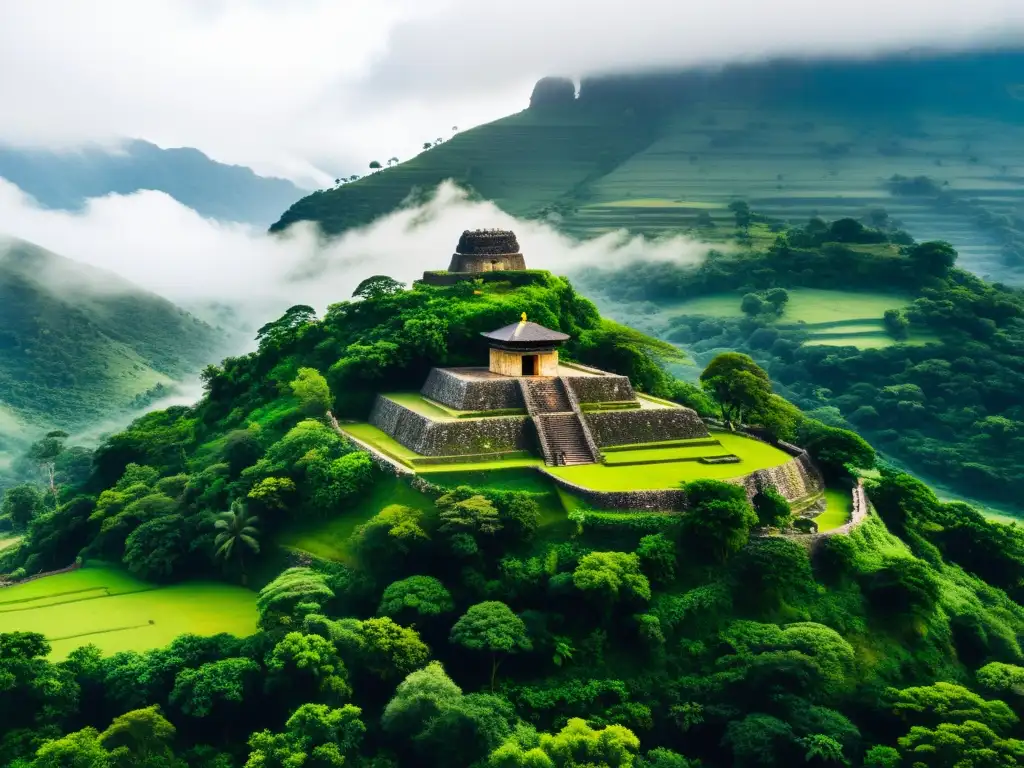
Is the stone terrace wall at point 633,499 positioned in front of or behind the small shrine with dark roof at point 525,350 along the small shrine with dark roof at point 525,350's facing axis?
in front

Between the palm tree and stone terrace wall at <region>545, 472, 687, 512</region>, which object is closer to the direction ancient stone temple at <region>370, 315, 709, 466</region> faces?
the stone terrace wall

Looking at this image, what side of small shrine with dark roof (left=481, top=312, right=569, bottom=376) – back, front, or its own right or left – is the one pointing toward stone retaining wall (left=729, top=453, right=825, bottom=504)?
left

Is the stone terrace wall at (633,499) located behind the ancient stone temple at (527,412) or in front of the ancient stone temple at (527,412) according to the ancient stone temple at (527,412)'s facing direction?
in front

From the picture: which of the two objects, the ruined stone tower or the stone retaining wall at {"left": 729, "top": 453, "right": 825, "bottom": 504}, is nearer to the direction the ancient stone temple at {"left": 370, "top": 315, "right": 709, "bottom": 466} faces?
the stone retaining wall

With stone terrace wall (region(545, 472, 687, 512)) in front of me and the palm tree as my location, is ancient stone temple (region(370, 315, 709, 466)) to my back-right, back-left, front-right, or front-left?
front-left

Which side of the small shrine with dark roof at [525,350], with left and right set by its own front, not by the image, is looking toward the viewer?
front

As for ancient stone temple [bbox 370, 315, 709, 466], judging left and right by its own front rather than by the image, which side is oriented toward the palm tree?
right

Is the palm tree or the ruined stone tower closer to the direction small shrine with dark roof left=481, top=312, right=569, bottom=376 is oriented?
the palm tree

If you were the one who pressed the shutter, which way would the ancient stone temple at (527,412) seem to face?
facing the viewer

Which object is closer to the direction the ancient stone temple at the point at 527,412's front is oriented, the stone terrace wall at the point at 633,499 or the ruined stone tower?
the stone terrace wall

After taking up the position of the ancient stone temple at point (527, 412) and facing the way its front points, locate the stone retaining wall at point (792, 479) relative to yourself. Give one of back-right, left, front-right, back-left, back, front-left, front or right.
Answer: left

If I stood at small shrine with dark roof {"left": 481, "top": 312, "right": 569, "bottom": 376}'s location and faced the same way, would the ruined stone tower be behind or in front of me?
behind

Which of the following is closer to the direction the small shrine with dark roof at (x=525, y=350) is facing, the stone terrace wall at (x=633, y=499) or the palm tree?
the stone terrace wall
